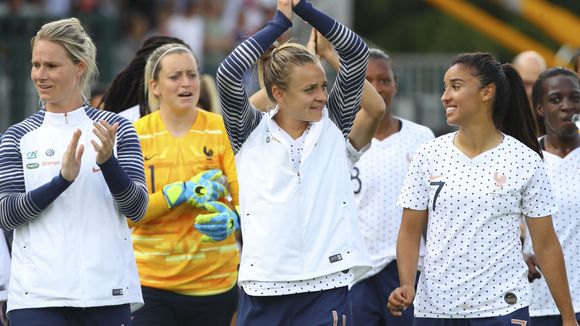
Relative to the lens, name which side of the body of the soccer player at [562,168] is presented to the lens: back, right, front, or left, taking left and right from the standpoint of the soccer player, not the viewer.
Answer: front

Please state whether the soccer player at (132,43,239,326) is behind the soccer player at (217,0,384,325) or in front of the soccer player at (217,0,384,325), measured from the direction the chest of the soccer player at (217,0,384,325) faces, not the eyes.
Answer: behind

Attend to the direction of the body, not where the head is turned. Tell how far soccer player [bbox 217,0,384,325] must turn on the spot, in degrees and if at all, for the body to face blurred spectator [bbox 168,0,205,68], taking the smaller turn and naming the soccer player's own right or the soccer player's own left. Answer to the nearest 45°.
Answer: approximately 180°

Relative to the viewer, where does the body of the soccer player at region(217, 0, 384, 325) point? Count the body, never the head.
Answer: toward the camera

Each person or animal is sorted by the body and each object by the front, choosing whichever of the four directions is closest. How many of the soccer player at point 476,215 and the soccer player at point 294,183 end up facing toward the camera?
2

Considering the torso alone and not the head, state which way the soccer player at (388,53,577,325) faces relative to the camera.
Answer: toward the camera

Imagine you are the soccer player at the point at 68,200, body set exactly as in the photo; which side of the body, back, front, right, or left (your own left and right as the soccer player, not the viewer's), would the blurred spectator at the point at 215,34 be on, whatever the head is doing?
back

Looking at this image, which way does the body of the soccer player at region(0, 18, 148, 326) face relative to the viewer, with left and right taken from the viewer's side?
facing the viewer
